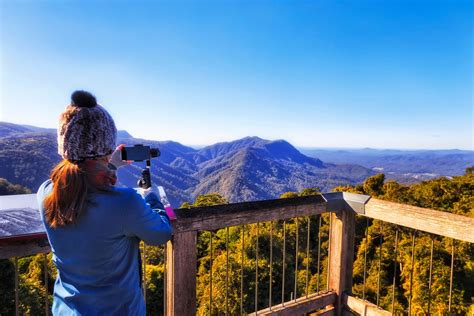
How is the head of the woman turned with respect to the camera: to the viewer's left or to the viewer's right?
to the viewer's right

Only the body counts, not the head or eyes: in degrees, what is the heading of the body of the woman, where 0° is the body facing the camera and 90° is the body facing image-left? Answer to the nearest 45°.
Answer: approximately 225°
